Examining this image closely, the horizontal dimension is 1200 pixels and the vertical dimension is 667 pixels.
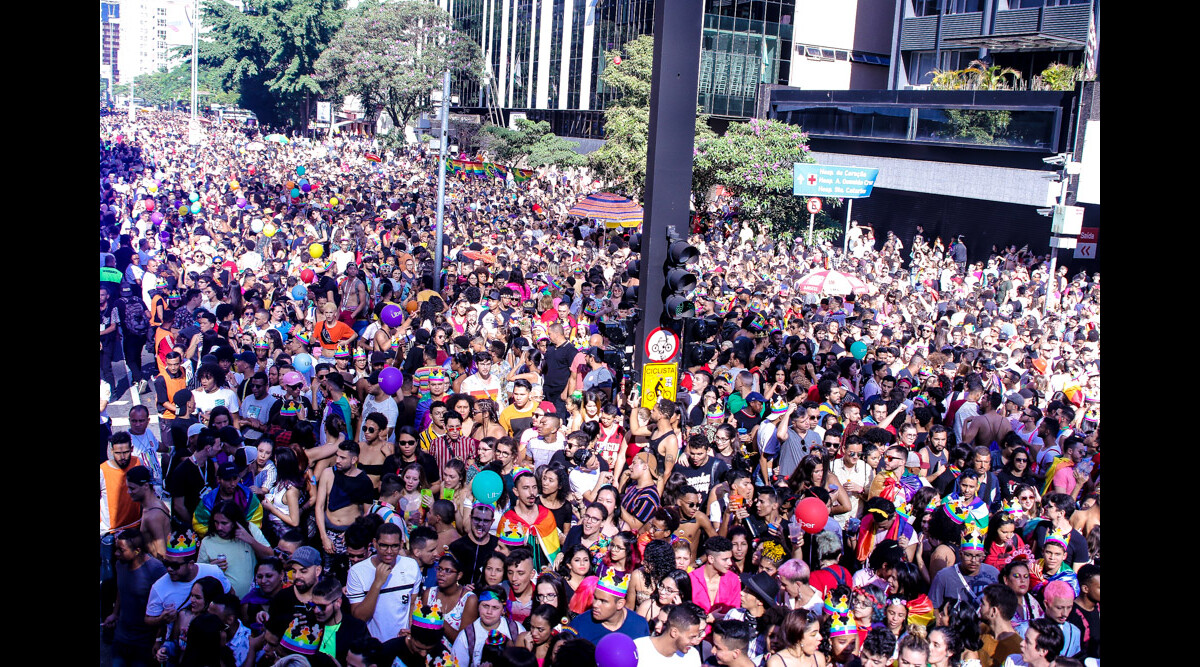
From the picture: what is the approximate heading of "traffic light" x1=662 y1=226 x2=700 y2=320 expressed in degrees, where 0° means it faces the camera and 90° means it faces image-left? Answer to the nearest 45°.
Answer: approximately 315°

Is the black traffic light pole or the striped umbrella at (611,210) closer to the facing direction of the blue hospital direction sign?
the black traffic light pole

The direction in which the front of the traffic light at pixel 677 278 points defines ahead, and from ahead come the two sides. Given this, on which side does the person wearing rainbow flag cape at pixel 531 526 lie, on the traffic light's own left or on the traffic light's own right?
on the traffic light's own right

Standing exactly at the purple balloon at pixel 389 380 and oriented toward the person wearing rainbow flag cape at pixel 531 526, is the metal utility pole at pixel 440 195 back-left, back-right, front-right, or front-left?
back-left

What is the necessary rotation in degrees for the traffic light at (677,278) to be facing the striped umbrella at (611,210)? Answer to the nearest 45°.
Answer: approximately 135° to its left

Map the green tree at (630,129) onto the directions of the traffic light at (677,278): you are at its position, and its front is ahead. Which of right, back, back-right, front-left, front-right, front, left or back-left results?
back-left

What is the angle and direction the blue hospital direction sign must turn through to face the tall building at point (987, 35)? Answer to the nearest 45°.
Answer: approximately 180°

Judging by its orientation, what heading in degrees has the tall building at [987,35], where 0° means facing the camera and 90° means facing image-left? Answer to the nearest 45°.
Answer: approximately 45°
